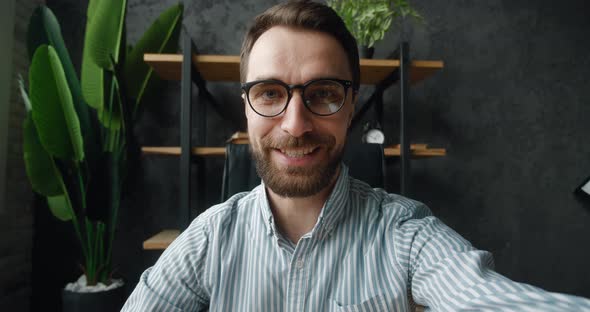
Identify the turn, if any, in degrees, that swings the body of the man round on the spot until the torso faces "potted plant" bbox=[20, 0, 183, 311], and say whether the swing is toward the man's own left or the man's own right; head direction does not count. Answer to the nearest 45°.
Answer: approximately 135° to the man's own right

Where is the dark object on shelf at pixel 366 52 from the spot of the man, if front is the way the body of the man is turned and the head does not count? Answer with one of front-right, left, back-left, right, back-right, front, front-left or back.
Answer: back

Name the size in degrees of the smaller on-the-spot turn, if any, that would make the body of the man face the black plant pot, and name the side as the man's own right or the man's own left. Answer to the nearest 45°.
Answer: approximately 135° to the man's own right

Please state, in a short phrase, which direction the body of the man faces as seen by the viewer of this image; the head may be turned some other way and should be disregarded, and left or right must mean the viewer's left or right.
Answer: facing the viewer
